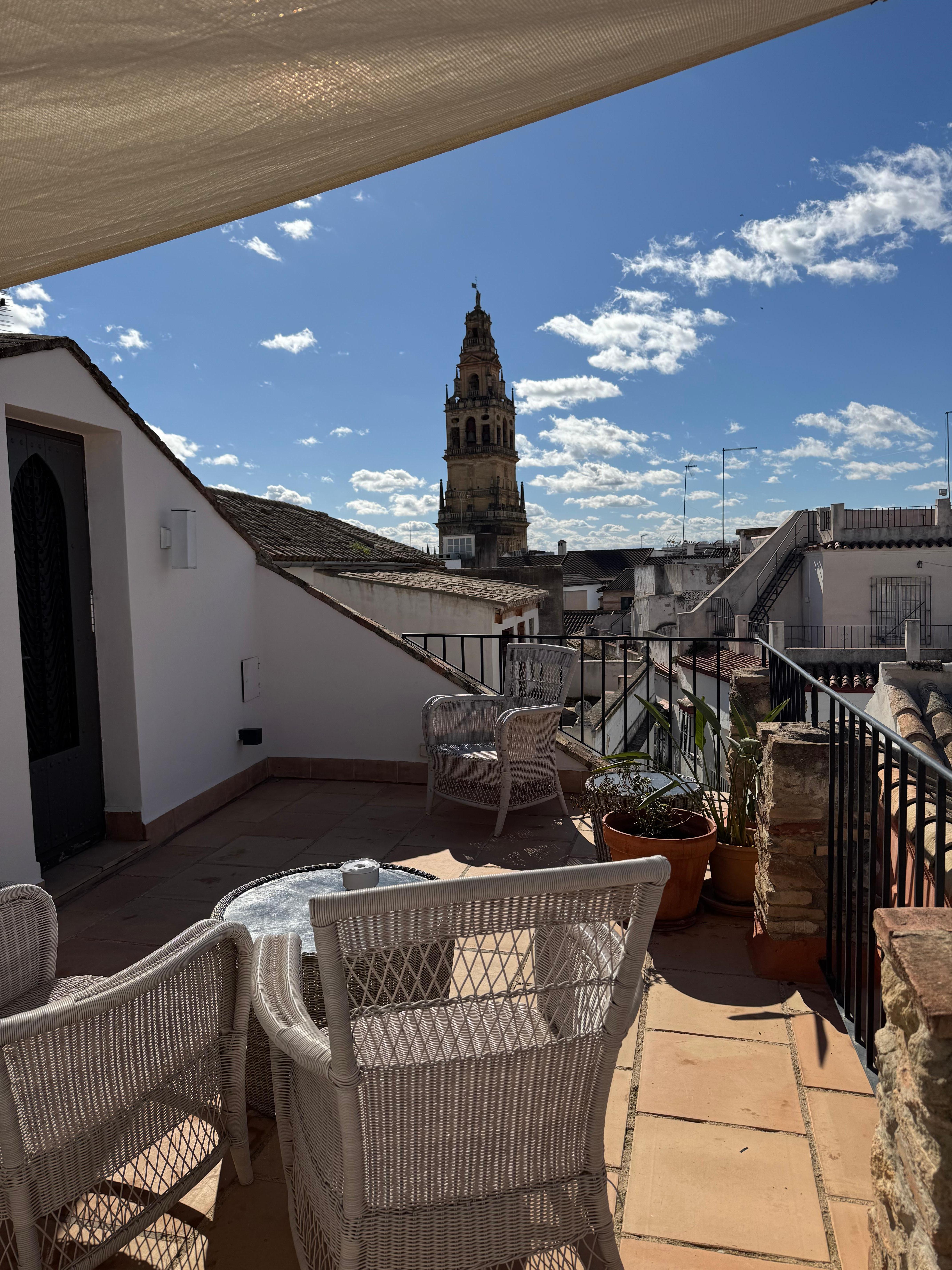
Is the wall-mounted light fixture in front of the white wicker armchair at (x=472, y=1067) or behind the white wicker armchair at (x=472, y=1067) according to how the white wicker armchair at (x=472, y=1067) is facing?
in front

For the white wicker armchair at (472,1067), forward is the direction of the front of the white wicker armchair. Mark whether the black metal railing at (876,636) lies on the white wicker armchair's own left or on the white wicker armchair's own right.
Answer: on the white wicker armchair's own right

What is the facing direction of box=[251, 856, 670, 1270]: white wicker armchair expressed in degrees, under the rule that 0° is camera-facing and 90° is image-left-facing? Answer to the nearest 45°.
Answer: approximately 135°

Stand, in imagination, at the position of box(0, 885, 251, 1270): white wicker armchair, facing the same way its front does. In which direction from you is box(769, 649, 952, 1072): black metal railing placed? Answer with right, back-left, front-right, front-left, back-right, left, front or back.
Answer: front-right

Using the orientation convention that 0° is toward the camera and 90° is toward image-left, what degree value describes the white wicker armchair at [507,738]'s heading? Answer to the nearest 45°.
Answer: approximately 45°

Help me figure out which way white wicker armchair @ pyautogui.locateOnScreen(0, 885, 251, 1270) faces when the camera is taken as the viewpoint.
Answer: facing away from the viewer and to the right of the viewer

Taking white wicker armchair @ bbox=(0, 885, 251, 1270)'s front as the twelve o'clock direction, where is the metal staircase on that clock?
The metal staircase is roughly at 12 o'clock from the white wicker armchair.

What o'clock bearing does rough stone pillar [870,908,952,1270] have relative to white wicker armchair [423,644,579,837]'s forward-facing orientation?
The rough stone pillar is roughly at 10 o'clock from the white wicker armchair.

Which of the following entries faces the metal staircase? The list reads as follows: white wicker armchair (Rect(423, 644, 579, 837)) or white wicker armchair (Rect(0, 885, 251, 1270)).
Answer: white wicker armchair (Rect(0, 885, 251, 1270))
